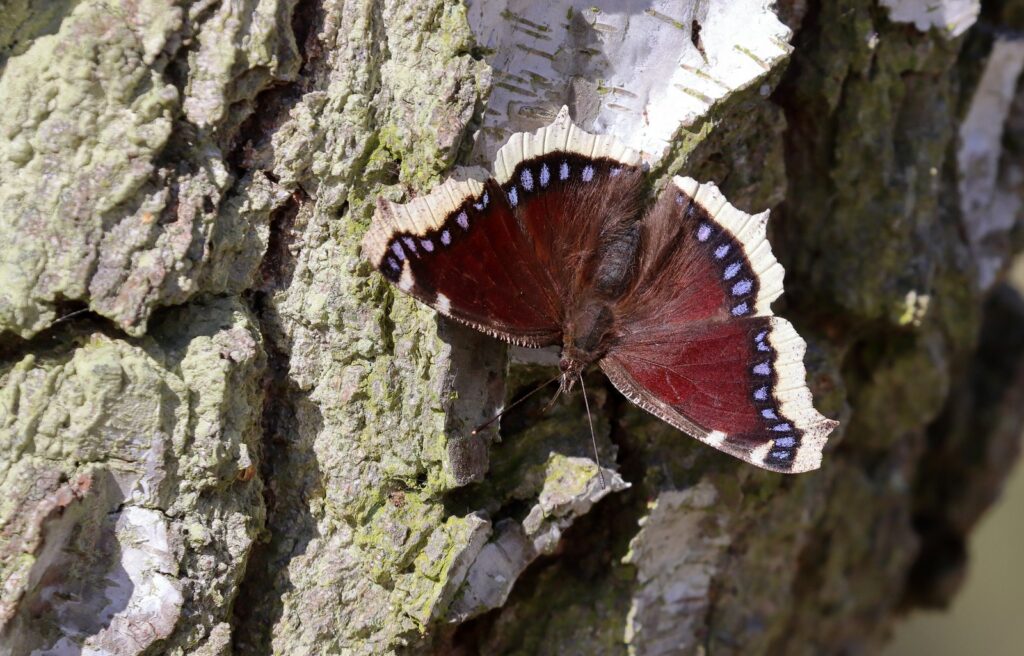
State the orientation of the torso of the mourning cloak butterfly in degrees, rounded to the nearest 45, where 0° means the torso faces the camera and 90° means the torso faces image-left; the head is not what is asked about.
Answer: approximately 45°
